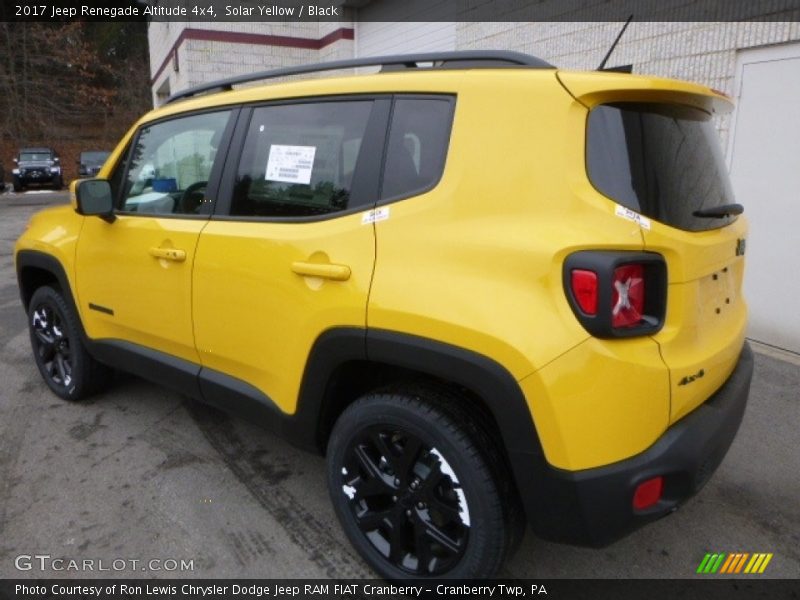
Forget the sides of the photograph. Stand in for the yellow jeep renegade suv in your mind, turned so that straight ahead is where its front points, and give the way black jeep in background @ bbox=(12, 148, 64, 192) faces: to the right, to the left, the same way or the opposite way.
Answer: the opposite way

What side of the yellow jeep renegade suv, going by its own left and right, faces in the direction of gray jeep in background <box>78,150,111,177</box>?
front

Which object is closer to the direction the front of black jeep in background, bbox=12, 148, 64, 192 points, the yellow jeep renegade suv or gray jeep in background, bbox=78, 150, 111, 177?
the yellow jeep renegade suv

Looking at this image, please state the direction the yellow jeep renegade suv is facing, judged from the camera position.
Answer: facing away from the viewer and to the left of the viewer

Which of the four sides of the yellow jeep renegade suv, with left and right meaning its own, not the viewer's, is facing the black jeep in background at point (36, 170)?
front

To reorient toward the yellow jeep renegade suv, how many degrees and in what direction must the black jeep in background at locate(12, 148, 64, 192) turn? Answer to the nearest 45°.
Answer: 0° — it already faces it

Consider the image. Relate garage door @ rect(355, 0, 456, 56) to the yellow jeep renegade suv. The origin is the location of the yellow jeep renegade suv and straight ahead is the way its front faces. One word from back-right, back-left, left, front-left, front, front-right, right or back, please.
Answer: front-right

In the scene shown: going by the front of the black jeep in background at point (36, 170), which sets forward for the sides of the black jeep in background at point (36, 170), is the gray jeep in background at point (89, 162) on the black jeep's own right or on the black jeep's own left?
on the black jeep's own left

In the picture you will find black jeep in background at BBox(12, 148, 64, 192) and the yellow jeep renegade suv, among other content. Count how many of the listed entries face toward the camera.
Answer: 1

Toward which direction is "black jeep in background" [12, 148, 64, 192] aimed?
toward the camera
